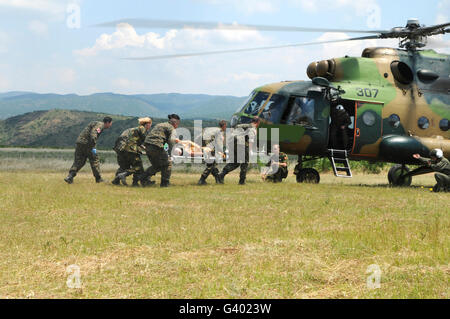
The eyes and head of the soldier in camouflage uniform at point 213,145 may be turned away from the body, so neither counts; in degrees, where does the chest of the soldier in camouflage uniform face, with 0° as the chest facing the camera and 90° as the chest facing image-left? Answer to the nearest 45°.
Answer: approximately 270°

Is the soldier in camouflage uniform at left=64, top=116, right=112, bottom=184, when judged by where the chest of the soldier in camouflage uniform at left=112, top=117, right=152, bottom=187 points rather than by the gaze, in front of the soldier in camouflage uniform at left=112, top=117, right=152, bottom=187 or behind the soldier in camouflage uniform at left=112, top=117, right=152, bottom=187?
behind

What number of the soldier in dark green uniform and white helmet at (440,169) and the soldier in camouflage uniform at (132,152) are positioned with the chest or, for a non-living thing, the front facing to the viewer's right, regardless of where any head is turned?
1

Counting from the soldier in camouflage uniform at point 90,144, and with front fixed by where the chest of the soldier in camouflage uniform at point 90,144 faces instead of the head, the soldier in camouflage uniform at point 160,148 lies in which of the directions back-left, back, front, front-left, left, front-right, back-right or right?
front-right

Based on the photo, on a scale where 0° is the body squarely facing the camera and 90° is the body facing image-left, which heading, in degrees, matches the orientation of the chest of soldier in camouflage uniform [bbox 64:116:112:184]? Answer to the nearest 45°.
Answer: approximately 270°

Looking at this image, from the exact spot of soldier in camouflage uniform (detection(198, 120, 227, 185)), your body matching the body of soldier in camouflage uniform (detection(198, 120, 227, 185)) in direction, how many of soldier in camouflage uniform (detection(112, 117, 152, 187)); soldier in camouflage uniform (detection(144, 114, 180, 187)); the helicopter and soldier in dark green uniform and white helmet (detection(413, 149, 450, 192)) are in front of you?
2

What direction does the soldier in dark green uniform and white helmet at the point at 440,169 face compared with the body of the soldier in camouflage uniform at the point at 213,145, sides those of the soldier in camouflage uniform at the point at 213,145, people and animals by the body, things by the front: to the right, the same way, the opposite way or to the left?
the opposite way

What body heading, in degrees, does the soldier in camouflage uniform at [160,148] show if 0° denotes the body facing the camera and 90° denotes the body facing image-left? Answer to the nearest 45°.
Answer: approximately 270°

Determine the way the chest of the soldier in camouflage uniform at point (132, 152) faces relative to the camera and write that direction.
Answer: to the viewer's right

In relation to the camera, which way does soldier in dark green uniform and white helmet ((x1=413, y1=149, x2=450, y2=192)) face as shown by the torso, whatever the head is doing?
to the viewer's left

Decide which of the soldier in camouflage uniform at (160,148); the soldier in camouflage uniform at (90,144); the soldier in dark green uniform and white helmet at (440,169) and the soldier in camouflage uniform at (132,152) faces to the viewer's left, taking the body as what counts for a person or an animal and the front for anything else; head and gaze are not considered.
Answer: the soldier in dark green uniform and white helmet at (440,169)

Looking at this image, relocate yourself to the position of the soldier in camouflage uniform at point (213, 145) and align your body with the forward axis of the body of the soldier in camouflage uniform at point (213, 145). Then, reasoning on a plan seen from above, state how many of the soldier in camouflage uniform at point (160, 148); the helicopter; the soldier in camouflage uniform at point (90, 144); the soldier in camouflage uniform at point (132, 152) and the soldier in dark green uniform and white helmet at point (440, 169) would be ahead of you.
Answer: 2

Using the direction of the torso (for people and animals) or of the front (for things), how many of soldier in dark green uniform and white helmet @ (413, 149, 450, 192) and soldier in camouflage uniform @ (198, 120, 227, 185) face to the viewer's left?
1

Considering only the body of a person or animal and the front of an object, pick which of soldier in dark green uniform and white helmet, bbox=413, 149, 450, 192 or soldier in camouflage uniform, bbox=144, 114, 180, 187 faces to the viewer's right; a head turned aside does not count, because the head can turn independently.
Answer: soldier in camouflage uniform, bbox=144, 114, 180, 187
